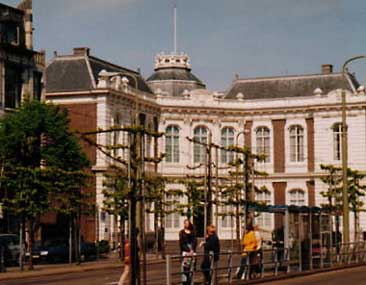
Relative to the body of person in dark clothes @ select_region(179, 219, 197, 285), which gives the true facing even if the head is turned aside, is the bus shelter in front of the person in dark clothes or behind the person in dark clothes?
behind

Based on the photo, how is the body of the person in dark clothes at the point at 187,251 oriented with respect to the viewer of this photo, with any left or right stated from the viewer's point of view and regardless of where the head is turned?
facing the viewer

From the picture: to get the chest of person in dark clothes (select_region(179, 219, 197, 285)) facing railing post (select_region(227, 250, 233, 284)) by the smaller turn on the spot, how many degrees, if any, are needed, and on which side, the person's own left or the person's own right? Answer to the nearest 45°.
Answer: approximately 135° to the person's own left

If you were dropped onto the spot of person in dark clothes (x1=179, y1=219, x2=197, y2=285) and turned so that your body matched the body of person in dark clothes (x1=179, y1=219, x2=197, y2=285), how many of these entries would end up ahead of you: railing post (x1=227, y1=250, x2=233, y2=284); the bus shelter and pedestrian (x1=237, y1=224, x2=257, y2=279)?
0

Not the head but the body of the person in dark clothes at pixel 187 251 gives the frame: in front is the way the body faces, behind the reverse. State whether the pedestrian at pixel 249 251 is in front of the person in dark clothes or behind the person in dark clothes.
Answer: behind
